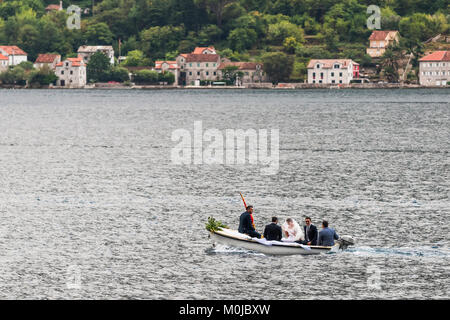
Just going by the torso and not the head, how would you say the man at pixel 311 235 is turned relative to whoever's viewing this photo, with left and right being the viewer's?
facing the viewer and to the left of the viewer

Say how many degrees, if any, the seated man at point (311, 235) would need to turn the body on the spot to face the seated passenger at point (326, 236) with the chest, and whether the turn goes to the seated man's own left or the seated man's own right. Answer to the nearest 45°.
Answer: approximately 135° to the seated man's own left

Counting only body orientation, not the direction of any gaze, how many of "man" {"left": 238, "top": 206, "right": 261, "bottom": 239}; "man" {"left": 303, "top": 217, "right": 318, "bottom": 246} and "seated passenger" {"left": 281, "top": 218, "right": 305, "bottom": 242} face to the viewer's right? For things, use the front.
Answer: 1

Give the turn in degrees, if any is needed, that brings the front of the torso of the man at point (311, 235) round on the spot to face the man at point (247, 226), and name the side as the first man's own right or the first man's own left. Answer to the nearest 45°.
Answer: approximately 45° to the first man's own right

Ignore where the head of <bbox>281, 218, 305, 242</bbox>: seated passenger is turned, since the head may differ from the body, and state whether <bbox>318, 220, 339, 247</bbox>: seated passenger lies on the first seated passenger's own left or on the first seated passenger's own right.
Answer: on the first seated passenger's own left

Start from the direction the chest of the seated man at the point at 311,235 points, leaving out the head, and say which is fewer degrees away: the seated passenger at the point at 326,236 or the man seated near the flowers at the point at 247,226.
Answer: the man seated near the flowers

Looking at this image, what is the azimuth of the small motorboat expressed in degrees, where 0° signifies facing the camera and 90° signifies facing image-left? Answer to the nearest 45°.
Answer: approximately 90°
